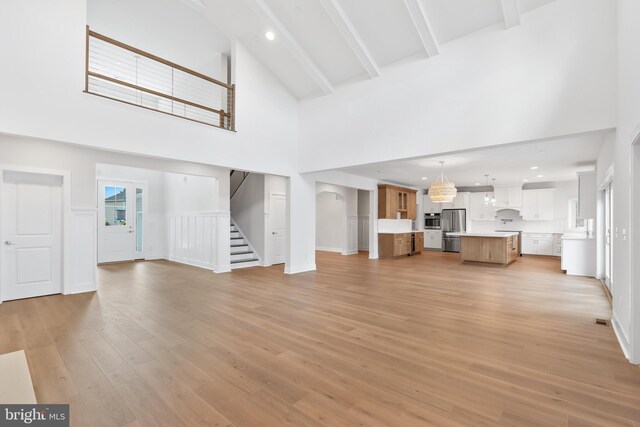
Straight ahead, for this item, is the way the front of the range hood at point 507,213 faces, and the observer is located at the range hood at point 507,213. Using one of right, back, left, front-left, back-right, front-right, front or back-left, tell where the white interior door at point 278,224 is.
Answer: front-right

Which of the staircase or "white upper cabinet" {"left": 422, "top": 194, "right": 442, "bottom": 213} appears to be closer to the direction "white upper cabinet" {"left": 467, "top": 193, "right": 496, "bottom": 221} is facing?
the staircase

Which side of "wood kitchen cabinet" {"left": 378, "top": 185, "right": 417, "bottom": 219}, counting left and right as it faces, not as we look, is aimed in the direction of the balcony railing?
right

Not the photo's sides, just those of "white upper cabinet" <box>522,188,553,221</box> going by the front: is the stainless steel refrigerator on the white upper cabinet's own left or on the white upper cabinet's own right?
on the white upper cabinet's own right

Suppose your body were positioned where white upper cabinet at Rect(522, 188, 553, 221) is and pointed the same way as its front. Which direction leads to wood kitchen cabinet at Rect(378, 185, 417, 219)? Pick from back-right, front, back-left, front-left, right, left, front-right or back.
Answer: front-right

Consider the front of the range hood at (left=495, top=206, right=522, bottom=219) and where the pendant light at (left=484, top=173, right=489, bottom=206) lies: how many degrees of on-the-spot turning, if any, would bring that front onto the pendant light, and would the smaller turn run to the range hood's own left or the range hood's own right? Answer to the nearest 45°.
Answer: approximately 45° to the range hood's own right

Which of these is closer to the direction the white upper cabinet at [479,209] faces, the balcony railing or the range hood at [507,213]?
the balcony railing

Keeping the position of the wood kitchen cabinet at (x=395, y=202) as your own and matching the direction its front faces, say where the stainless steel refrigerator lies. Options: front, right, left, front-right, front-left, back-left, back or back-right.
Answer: left

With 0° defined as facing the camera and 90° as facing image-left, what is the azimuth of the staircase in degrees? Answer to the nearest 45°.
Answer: approximately 315°

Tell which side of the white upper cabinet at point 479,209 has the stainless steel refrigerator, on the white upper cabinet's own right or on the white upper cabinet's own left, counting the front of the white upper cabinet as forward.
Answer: on the white upper cabinet's own right

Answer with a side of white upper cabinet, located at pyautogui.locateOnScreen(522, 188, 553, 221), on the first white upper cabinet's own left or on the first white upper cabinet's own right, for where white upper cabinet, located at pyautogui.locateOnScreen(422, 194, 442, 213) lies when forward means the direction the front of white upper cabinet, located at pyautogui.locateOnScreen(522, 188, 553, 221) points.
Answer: on the first white upper cabinet's own right

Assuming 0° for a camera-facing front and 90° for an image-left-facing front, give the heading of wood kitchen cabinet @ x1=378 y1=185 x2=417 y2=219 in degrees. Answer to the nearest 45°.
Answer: approximately 315°

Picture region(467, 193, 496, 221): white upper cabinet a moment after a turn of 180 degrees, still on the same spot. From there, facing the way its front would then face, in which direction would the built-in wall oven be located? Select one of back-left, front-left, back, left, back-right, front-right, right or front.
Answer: left

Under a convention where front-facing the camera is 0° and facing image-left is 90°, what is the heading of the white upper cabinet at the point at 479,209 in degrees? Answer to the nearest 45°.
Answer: approximately 0°
